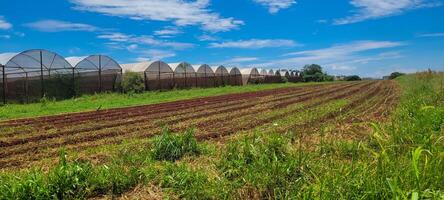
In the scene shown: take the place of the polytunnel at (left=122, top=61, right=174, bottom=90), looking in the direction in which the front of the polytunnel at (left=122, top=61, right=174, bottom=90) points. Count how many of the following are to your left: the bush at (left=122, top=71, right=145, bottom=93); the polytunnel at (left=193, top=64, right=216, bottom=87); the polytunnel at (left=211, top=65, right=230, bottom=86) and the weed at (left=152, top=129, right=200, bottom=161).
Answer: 2

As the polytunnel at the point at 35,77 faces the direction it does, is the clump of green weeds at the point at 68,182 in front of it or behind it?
in front

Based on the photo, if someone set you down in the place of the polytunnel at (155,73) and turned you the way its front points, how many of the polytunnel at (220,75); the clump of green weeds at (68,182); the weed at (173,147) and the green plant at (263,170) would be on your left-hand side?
1

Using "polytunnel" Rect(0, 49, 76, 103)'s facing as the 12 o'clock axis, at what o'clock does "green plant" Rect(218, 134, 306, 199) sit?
The green plant is roughly at 12 o'clock from the polytunnel.

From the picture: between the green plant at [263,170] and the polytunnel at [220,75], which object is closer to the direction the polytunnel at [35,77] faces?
the green plant

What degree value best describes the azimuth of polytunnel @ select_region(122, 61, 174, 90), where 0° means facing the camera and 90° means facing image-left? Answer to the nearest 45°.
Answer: approximately 315°

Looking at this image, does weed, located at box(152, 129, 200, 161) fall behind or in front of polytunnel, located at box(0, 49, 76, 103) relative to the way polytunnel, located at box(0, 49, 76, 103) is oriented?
in front

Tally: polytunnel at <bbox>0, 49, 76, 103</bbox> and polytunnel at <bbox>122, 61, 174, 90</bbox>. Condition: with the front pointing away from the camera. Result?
0

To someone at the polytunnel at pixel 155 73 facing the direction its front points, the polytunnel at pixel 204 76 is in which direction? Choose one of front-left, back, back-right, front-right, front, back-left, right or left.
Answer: left

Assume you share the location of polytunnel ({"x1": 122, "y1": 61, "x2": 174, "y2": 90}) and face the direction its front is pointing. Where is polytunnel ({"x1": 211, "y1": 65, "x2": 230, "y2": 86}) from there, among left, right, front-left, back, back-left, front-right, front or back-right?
left

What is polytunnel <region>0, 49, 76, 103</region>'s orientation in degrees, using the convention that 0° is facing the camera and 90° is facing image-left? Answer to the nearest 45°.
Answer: approximately 0°

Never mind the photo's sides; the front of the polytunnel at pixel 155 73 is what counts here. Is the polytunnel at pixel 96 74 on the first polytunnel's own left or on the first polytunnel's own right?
on the first polytunnel's own right

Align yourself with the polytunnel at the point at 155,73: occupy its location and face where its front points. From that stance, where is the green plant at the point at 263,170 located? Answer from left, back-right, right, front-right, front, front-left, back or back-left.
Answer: front-right
